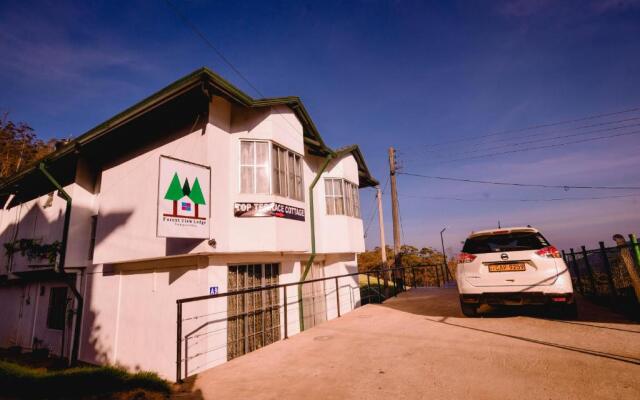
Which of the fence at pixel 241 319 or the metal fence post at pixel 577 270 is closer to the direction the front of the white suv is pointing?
the metal fence post

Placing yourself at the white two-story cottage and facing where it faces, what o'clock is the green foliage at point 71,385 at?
The green foliage is roughly at 2 o'clock from the white two-story cottage.

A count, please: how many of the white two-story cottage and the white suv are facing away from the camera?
1

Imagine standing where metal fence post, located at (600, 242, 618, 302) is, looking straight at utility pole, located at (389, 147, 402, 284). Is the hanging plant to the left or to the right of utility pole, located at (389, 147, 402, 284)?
left

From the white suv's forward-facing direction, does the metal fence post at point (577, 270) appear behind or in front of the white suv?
in front

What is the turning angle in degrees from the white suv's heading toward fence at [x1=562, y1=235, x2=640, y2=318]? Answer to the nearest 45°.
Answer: approximately 45° to its right

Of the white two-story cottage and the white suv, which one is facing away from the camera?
the white suv

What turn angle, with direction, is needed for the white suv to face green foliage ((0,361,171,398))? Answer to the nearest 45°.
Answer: approximately 135° to its left

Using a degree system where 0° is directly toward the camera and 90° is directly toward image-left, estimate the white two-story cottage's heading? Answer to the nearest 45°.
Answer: approximately 315°

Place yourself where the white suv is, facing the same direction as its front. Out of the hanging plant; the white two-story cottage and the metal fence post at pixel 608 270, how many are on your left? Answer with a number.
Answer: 2

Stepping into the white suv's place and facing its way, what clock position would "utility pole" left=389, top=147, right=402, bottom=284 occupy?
The utility pole is roughly at 11 o'clock from the white suv.

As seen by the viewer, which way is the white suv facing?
away from the camera

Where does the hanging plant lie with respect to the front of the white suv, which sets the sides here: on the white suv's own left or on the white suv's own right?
on the white suv's own left
